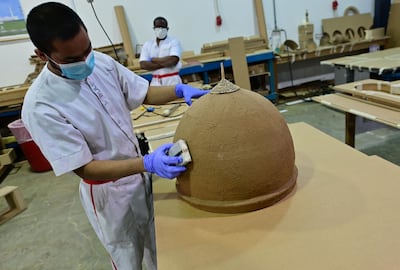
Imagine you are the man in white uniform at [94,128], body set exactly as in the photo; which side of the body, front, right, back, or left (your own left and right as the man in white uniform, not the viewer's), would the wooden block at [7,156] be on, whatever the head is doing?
back

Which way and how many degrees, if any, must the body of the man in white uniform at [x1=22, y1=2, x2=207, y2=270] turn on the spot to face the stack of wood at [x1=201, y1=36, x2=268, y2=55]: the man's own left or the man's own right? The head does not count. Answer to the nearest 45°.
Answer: approximately 90° to the man's own left

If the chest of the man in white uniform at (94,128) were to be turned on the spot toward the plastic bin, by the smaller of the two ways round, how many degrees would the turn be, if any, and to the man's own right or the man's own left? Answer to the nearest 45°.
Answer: approximately 135° to the man's own left

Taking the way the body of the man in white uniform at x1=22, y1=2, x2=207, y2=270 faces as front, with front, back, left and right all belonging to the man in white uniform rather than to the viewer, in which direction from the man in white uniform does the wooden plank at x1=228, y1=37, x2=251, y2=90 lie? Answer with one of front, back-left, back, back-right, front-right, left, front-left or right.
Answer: left

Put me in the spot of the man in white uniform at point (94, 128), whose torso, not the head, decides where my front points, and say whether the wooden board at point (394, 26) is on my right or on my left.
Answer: on my left

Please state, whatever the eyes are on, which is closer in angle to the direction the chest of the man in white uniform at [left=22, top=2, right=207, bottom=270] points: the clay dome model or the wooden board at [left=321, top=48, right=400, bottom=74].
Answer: the clay dome model

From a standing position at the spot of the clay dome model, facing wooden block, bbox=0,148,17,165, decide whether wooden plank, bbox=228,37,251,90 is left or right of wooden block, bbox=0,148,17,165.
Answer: right

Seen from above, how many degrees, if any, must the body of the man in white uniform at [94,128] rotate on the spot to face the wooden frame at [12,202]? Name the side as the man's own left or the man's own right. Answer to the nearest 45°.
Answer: approximately 180°

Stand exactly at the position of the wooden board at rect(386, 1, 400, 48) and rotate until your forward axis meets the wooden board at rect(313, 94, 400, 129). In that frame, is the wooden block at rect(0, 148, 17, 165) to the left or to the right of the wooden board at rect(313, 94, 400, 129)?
right

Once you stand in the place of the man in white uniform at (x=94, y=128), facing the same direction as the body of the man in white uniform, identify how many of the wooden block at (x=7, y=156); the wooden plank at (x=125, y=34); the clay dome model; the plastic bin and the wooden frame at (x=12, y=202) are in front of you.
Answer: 1

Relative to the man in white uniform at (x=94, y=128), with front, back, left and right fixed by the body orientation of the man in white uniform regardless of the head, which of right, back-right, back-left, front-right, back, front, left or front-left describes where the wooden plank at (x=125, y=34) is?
back-left

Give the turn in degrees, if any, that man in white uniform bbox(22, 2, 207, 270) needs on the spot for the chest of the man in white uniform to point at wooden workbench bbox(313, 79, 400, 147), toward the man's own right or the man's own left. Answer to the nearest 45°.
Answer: approximately 45° to the man's own left

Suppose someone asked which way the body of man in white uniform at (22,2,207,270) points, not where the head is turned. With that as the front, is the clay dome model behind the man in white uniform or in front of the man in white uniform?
in front
